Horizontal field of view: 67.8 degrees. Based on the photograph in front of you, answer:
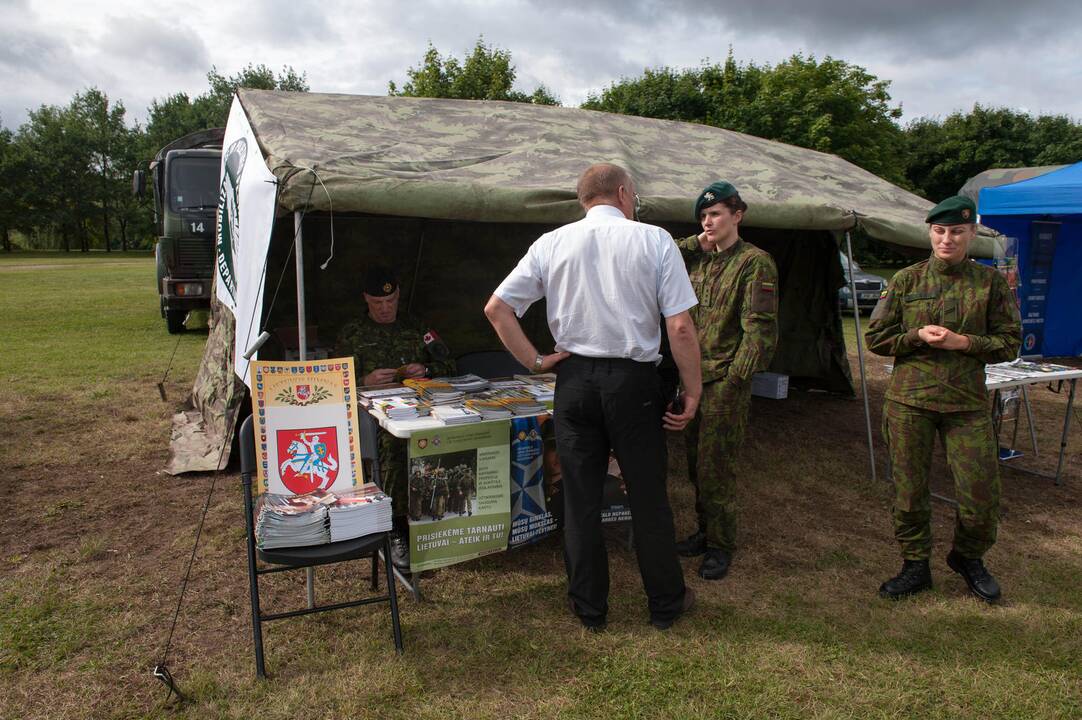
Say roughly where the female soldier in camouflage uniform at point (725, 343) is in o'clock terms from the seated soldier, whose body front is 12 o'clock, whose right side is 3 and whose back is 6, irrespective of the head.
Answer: The female soldier in camouflage uniform is roughly at 10 o'clock from the seated soldier.

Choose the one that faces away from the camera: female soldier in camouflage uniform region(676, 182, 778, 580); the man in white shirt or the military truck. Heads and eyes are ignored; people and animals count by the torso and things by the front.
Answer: the man in white shirt

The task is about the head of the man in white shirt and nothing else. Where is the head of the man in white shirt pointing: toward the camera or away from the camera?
away from the camera

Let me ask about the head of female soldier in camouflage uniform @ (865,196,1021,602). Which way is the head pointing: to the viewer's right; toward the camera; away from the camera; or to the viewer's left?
toward the camera

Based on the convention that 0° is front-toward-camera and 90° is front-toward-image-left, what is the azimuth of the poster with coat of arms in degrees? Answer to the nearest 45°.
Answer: approximately 0°

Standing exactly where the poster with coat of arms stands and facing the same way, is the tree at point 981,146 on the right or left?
on its left

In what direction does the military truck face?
toward the camera

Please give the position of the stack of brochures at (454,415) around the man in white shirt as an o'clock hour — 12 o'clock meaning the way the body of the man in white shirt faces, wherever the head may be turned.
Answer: The stack of brochures is roughly at 10 o'clock from the man in white shirt.

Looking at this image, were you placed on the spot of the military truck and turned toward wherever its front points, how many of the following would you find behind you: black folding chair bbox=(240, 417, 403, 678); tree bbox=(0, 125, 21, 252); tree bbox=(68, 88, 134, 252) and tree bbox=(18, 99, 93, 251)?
3

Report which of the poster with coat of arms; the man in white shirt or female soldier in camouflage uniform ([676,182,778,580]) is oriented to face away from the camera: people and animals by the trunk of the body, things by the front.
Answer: the man in white shirt

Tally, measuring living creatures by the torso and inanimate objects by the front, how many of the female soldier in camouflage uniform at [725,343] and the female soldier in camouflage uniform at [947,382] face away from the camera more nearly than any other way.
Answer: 0

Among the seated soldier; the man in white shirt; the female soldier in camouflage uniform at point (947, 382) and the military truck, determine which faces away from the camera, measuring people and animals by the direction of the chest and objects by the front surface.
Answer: the man in white shirt

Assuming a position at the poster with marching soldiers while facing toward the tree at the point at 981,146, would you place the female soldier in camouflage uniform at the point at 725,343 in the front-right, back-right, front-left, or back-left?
front-right

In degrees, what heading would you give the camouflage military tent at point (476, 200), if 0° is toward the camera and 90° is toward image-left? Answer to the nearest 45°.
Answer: approximately 0°

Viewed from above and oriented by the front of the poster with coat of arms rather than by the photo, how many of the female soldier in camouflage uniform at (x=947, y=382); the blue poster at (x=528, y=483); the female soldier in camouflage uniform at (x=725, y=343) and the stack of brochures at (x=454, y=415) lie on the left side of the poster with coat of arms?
4

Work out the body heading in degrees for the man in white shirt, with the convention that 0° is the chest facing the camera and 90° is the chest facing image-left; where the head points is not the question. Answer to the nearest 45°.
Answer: approximately 180°

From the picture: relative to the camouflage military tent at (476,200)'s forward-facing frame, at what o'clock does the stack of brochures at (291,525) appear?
The stack of brochures is roughly at 12 o'clock from the camouflage military tent.

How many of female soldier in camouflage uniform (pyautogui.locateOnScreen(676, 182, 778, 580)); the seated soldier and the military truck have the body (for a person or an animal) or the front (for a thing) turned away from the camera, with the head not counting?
0

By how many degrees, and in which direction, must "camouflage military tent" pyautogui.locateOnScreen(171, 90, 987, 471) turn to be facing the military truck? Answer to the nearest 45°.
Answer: approximately 135° to its right

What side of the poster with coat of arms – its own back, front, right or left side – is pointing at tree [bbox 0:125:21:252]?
back

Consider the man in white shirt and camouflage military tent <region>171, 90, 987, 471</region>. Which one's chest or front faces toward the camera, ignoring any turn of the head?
the camouflage military tent
